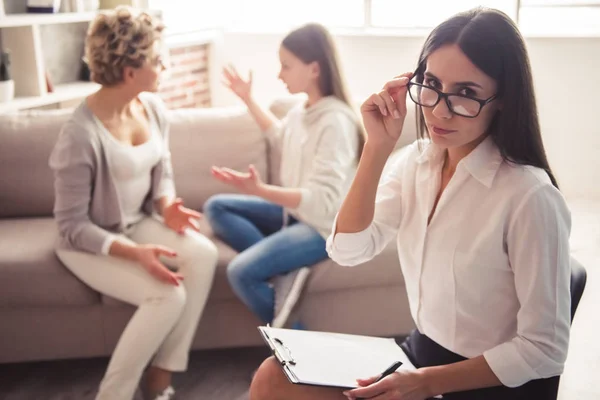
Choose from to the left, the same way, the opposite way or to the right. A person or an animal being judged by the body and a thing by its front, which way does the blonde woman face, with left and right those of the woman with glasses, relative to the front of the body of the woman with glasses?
to the left

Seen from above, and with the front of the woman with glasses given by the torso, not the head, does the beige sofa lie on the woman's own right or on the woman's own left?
on the woman's own right

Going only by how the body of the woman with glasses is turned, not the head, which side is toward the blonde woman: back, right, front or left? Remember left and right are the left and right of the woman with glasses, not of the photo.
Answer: right

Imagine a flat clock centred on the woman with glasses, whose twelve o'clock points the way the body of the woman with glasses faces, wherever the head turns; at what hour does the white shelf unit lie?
The white shelf unit is roughly at 3 o'clock from the woman with glasses.

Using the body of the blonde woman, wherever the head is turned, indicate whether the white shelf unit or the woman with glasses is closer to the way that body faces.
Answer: the woman with glasses

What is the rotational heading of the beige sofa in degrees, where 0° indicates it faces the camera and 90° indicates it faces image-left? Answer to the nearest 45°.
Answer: approximately 0°

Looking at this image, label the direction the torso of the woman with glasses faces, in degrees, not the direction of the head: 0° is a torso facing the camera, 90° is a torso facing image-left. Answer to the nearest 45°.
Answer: approximately 45°

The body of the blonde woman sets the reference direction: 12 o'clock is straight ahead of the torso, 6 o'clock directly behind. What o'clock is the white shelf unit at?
The white shelf unit is roughly at 7 o'clock from the blonde woman.

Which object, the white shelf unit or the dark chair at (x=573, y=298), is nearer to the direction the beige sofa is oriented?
the dark chair
